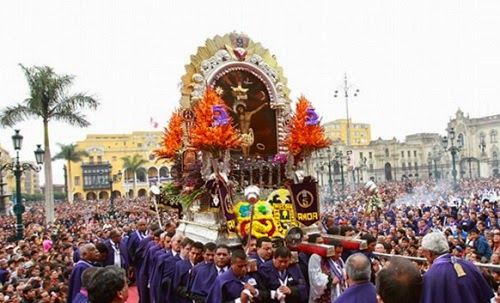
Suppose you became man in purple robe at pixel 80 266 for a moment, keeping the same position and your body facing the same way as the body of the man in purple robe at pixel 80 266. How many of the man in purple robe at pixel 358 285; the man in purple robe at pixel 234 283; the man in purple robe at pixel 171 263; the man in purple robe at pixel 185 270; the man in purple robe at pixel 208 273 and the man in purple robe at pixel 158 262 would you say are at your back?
0

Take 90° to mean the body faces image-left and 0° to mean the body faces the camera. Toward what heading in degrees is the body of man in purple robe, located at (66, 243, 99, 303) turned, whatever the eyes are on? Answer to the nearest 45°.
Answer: approximately 270°

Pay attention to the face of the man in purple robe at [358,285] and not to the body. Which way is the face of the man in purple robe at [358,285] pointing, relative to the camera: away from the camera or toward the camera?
away from the camera

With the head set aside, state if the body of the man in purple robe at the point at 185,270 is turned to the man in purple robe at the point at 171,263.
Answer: no

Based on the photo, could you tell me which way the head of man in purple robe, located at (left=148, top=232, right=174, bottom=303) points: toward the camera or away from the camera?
toward the camera

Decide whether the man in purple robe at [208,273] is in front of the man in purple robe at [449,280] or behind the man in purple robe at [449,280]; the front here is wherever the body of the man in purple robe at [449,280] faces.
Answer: in front

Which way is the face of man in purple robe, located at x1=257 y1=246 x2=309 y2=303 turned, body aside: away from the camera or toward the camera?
toward the camera

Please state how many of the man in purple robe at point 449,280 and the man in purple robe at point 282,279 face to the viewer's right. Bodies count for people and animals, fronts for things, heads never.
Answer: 0

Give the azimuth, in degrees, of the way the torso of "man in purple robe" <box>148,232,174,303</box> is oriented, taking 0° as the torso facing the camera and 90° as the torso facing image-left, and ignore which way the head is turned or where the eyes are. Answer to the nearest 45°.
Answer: approximately 315°

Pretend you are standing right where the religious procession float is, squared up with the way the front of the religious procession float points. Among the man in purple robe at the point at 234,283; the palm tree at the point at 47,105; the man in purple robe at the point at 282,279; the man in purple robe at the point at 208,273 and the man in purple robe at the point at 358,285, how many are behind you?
1

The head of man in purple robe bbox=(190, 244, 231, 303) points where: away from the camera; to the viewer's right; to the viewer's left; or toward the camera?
toward the camera

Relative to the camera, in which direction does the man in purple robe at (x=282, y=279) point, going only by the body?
toward the camera

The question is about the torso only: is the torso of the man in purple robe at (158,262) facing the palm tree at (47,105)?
no

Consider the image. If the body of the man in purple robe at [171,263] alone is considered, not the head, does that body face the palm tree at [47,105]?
no

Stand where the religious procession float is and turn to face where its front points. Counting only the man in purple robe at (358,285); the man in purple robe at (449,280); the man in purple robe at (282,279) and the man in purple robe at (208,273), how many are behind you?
0
